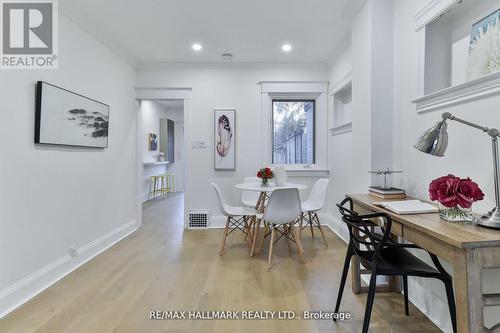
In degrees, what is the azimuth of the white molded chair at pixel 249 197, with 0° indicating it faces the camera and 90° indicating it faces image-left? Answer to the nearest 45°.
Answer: approximately 0°

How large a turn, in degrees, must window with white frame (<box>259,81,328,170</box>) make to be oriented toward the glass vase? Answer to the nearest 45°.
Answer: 0° — it already faces it

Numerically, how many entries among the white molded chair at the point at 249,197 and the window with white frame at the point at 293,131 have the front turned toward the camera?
2

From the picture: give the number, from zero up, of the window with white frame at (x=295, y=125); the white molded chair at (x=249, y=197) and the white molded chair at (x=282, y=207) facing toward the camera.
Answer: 2

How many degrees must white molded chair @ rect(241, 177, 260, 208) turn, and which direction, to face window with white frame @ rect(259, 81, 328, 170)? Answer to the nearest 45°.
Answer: approximately 135° to its left
